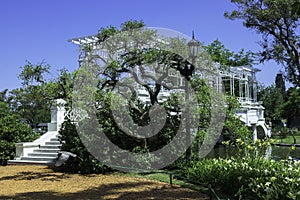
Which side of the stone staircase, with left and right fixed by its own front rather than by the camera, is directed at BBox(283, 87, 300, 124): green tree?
back

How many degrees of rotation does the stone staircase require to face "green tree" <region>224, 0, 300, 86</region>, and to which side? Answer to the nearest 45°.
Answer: approximately 135° to its left

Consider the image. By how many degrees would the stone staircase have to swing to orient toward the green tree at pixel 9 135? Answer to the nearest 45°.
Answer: approximately 90° to its right

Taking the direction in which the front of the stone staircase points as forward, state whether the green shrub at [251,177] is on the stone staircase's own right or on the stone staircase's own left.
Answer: on the stone staircase's own left

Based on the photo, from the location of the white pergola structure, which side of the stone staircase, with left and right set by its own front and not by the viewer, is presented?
back

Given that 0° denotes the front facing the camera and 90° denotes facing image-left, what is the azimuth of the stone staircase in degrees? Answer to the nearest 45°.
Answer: approximately 45°
